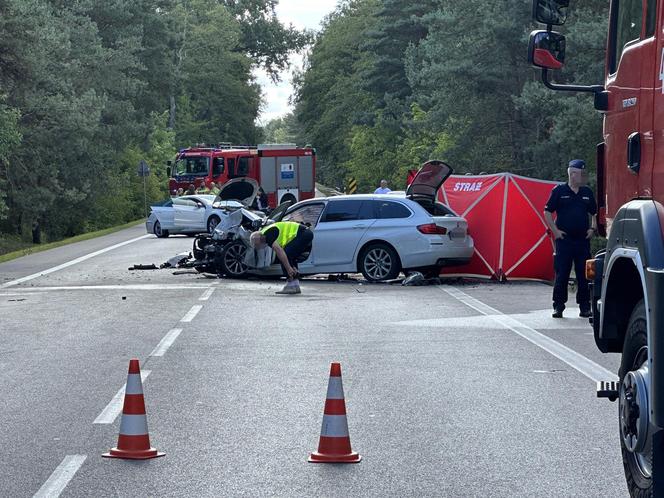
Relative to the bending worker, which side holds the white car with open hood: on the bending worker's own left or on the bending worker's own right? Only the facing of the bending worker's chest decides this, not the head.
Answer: on the bending worker's own right

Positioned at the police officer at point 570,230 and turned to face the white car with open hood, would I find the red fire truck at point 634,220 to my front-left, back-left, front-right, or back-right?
back-left

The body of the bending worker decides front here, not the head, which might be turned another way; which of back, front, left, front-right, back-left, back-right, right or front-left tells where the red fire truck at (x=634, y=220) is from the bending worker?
left

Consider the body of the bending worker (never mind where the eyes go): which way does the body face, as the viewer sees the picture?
to the viewer's left

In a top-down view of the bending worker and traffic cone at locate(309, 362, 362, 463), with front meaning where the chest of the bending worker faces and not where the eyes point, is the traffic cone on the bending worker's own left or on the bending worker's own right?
on the bending worker's own left

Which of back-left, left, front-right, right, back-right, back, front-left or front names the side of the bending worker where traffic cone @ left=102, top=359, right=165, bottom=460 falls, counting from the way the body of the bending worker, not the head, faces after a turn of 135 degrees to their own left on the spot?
front-right
